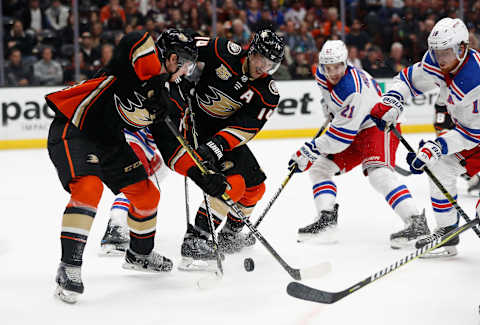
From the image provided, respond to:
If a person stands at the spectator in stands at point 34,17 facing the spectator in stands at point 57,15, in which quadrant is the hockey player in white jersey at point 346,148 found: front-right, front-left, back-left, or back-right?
front-right

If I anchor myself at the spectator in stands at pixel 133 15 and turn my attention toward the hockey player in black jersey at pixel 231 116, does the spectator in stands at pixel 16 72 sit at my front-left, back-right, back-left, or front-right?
front-right

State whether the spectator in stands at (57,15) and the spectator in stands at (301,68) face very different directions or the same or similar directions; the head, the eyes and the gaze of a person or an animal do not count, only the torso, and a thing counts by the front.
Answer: same or similar directions

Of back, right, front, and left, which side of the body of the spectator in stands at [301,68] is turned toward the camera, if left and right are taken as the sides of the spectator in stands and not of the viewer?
front

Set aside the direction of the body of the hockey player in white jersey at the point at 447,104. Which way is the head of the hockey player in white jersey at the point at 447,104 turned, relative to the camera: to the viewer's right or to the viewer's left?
to the viewer's left

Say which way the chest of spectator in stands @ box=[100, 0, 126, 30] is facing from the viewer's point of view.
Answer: toward the camera

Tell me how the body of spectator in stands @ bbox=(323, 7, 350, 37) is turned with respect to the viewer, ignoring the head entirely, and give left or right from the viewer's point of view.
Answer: facing the viewer

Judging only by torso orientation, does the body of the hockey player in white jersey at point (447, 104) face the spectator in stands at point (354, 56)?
no

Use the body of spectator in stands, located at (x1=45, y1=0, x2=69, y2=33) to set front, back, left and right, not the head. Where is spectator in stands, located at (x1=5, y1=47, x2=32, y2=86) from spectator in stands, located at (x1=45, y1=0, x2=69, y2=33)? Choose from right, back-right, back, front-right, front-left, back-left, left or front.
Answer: front-right

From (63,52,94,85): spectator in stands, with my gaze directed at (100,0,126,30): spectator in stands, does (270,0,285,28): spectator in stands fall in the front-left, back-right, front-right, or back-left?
front-right

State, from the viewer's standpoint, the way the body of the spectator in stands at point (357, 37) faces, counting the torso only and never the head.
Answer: toward the camera

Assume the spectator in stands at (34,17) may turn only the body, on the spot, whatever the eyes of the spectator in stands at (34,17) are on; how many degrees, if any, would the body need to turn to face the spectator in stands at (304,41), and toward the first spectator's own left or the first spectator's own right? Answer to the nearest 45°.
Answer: approximately 90° to the first spectator's own left
